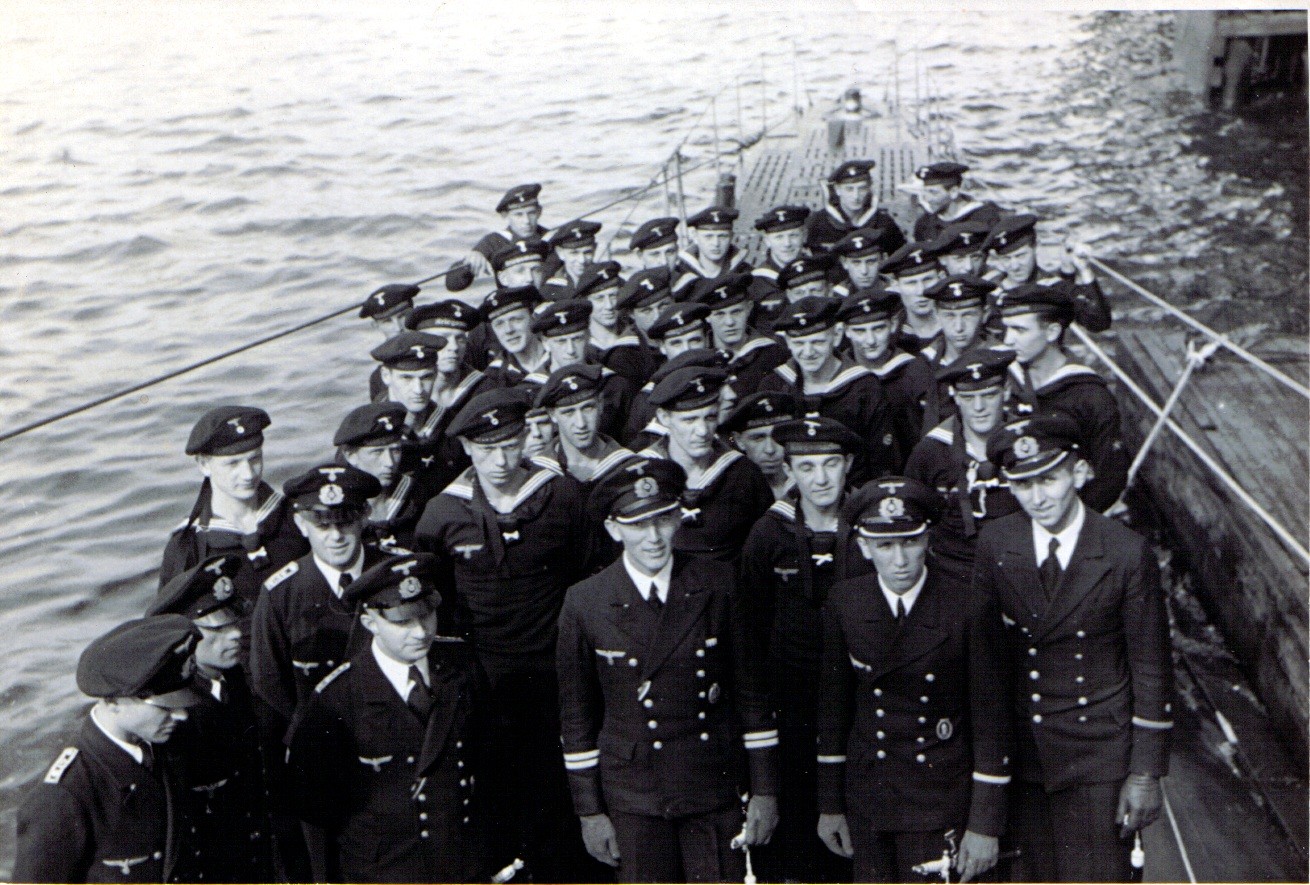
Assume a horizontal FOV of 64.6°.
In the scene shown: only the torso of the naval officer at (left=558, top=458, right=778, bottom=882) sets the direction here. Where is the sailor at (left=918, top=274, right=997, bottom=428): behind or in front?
behind

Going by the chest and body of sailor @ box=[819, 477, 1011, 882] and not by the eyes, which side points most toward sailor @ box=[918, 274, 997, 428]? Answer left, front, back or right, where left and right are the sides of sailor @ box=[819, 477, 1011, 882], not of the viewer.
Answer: back

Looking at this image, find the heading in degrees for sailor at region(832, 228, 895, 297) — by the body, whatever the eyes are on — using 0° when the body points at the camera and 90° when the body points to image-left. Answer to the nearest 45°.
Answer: approximately 0°

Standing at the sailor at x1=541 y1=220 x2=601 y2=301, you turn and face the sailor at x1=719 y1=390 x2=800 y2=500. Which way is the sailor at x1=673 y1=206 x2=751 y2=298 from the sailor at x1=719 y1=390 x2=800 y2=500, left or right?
left

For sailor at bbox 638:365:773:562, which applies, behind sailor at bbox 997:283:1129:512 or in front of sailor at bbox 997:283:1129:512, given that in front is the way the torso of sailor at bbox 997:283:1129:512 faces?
in front

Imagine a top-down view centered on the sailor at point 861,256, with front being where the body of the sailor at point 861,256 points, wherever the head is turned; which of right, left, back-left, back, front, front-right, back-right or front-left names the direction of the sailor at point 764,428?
front

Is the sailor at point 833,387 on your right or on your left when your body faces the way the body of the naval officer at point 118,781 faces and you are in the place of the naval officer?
on your left

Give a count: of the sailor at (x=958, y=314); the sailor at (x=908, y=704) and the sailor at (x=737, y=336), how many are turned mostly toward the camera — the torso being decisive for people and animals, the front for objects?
3

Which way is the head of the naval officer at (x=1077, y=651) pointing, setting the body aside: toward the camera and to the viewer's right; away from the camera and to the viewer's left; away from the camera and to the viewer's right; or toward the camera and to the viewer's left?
toward the camera and to the viewer's left

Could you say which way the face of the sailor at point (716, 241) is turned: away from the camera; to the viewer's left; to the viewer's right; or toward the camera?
toward the camera

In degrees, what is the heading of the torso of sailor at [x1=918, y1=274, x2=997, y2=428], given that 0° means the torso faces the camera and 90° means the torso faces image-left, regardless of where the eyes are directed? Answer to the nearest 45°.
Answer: approximately 0°

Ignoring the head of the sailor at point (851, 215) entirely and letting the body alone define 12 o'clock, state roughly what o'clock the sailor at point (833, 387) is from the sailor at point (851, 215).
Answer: the sailor at point (833, 387) is roughly at 12 o'clock from the sailor at point (851, 215).

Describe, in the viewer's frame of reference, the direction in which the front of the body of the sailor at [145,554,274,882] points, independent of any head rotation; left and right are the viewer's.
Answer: facing the viewer and to the right of the viewer

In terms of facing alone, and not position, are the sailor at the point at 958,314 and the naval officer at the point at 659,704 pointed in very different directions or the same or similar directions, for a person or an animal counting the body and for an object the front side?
same or similar directions

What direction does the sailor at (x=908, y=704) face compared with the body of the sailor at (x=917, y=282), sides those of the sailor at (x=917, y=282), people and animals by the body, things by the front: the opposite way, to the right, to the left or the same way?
the same way

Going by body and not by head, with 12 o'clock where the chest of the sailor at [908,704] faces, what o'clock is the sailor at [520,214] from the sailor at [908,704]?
the sailor at [520,214] is roughly at 5 o'clock from the sailor at [908,704].

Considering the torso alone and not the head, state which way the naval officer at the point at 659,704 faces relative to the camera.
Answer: toward the camera

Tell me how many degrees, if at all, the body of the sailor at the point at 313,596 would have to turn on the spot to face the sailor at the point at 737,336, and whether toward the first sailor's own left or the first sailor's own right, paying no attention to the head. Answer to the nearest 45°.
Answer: approximately 90° to the first sailor's own left

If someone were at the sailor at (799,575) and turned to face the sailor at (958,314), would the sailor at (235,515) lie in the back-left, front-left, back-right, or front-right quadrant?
back-left
